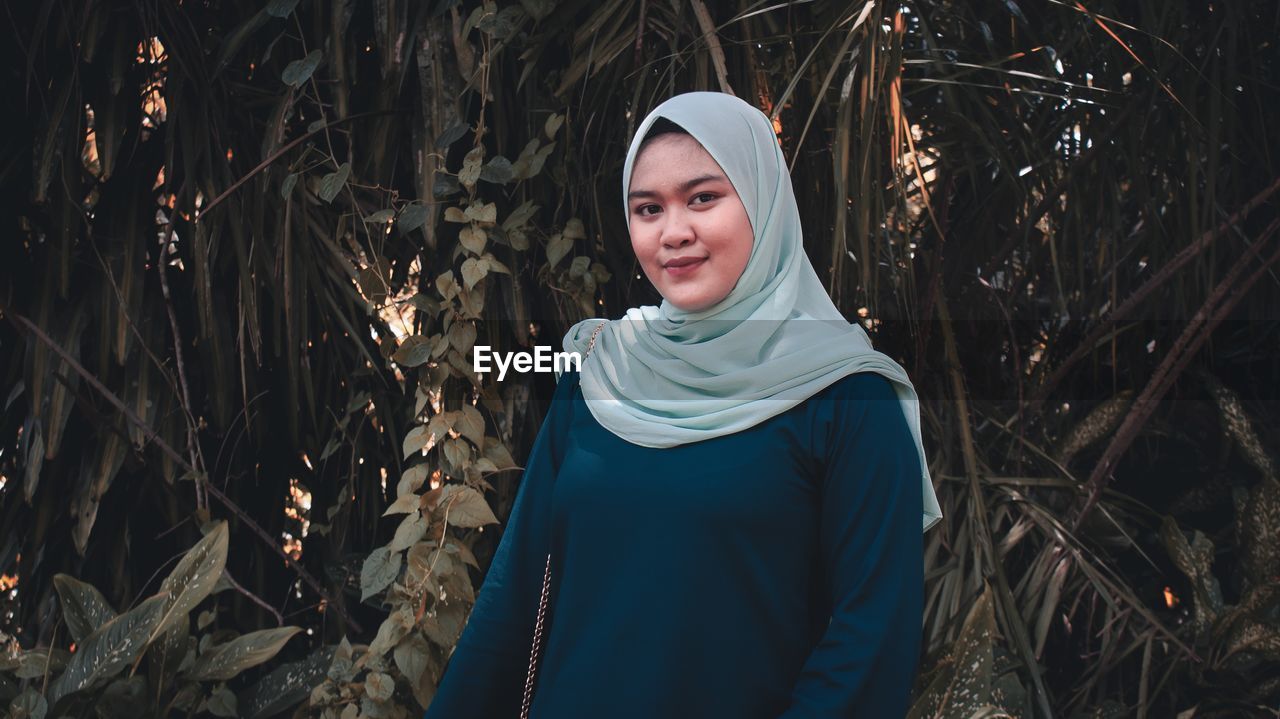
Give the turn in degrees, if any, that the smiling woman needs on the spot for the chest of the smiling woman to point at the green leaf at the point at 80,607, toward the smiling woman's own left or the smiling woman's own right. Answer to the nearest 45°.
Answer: approximately 90° to the smiling woman's own right

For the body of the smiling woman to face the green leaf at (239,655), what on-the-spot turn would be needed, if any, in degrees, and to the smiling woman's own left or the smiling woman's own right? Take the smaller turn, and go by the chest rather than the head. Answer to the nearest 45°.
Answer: approximately 90° to the smiling woman's own right

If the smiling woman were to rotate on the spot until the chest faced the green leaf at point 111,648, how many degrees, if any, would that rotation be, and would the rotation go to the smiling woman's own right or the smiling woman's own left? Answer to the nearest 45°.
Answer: approximately 90° to the smiling woman's own right

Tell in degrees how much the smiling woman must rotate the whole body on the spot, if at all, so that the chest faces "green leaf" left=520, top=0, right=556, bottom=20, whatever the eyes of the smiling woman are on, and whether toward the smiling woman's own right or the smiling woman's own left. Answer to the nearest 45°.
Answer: approximately 135° to the smiling woman's own right

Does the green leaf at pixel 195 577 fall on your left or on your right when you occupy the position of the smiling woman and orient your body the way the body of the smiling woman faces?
on your right

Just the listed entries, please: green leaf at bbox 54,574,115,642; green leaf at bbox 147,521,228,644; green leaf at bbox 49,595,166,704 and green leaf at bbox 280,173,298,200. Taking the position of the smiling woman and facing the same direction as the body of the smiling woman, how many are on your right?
4

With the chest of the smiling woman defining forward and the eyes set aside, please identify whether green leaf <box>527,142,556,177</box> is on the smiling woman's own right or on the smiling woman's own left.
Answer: on the smiling woman's own right

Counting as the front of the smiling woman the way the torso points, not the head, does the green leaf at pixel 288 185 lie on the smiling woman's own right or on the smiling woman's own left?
on the smiling woman's own right
